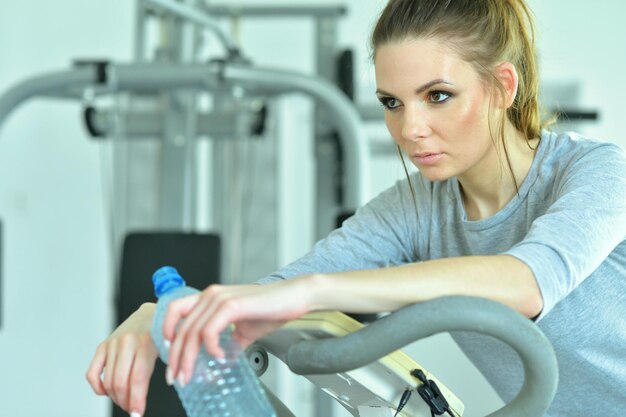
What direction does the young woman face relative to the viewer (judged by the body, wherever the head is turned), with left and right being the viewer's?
facing the viewer and to the left of the viewer

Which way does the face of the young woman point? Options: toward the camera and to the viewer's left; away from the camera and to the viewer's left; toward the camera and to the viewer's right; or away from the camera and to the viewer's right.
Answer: toward the camera and to the viewer's left
